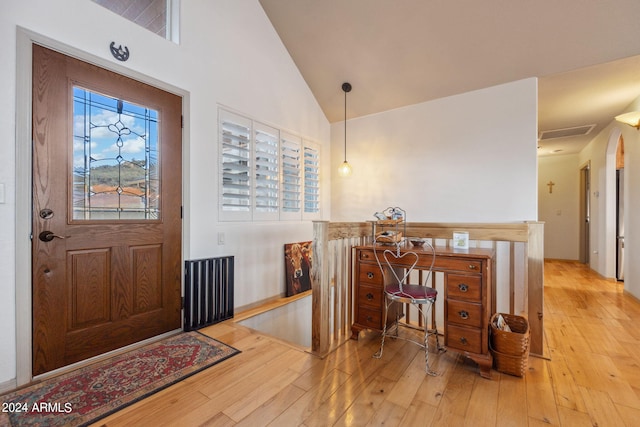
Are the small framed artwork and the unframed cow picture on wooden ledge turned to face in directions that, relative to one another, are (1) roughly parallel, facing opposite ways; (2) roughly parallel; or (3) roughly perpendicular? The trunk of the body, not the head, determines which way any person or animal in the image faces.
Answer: roughly perpendicular

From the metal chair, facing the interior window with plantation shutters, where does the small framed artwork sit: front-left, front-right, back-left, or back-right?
back-right

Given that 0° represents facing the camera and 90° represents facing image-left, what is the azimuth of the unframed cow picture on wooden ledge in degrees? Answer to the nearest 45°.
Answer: approximately 315°

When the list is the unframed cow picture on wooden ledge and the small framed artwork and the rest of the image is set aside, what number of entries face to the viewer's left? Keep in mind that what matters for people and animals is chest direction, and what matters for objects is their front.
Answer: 0

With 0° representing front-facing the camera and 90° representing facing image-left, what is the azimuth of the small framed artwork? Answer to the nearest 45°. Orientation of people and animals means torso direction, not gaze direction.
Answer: approximately 0°

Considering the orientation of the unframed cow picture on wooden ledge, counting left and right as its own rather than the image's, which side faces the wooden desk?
front

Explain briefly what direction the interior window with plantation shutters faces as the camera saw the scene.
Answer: facing the viewer and to the right of the viewer

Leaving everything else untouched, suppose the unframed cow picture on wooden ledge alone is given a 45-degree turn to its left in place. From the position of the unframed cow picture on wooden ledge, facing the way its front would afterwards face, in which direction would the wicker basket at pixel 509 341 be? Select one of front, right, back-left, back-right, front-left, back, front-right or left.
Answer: front-right

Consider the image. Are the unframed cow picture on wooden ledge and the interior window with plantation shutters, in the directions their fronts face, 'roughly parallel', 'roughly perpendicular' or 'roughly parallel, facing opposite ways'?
roughly parallel

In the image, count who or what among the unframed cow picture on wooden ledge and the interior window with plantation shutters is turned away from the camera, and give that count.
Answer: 0

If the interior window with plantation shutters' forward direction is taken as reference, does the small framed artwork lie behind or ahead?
ahead

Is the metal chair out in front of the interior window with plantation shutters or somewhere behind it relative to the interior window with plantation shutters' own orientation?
in front

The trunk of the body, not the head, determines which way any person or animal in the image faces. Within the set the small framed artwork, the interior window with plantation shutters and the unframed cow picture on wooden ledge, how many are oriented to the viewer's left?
0
